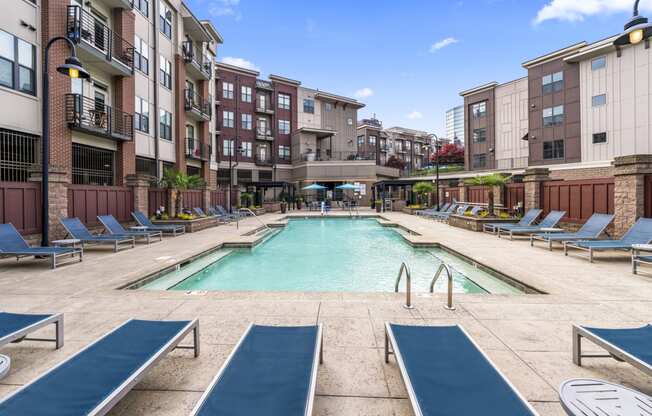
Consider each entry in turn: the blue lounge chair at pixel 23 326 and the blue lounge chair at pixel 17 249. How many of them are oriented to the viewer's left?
0

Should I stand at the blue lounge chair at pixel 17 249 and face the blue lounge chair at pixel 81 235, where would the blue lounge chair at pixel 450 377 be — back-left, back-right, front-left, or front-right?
back-right

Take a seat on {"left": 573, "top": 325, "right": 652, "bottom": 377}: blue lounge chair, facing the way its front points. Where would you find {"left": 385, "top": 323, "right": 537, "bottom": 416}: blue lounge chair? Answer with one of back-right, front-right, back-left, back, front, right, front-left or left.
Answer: left

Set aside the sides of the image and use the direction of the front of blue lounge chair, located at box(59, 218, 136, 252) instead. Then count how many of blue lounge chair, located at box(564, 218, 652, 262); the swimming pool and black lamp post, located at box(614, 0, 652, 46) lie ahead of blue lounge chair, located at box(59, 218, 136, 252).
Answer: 3

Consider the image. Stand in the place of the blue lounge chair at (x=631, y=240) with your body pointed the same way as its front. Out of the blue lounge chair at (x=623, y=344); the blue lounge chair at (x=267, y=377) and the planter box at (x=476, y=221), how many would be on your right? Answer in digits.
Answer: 1

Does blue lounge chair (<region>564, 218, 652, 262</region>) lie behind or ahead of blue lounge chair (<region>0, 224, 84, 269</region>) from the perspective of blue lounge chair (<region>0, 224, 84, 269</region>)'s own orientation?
ahead

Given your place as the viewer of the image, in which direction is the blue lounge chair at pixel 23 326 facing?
facing away from the viewer and to the right of the viewer

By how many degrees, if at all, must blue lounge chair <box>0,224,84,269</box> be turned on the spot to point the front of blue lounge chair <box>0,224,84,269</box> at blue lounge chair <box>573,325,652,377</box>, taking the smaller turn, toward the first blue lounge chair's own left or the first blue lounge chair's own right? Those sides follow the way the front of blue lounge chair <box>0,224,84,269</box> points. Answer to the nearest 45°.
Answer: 0° — it already faces it

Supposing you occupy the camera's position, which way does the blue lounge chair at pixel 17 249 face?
facing the viewer and to the right of the viewer

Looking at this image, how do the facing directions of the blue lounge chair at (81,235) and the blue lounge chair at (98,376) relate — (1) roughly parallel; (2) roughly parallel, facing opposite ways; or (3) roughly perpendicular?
roughly perpendicular

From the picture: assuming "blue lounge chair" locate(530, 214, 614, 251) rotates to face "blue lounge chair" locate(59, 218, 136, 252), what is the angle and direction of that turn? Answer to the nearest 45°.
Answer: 0° — it already faces it

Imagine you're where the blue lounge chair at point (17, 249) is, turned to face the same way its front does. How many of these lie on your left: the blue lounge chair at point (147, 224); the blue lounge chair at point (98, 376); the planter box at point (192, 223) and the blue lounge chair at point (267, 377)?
2
